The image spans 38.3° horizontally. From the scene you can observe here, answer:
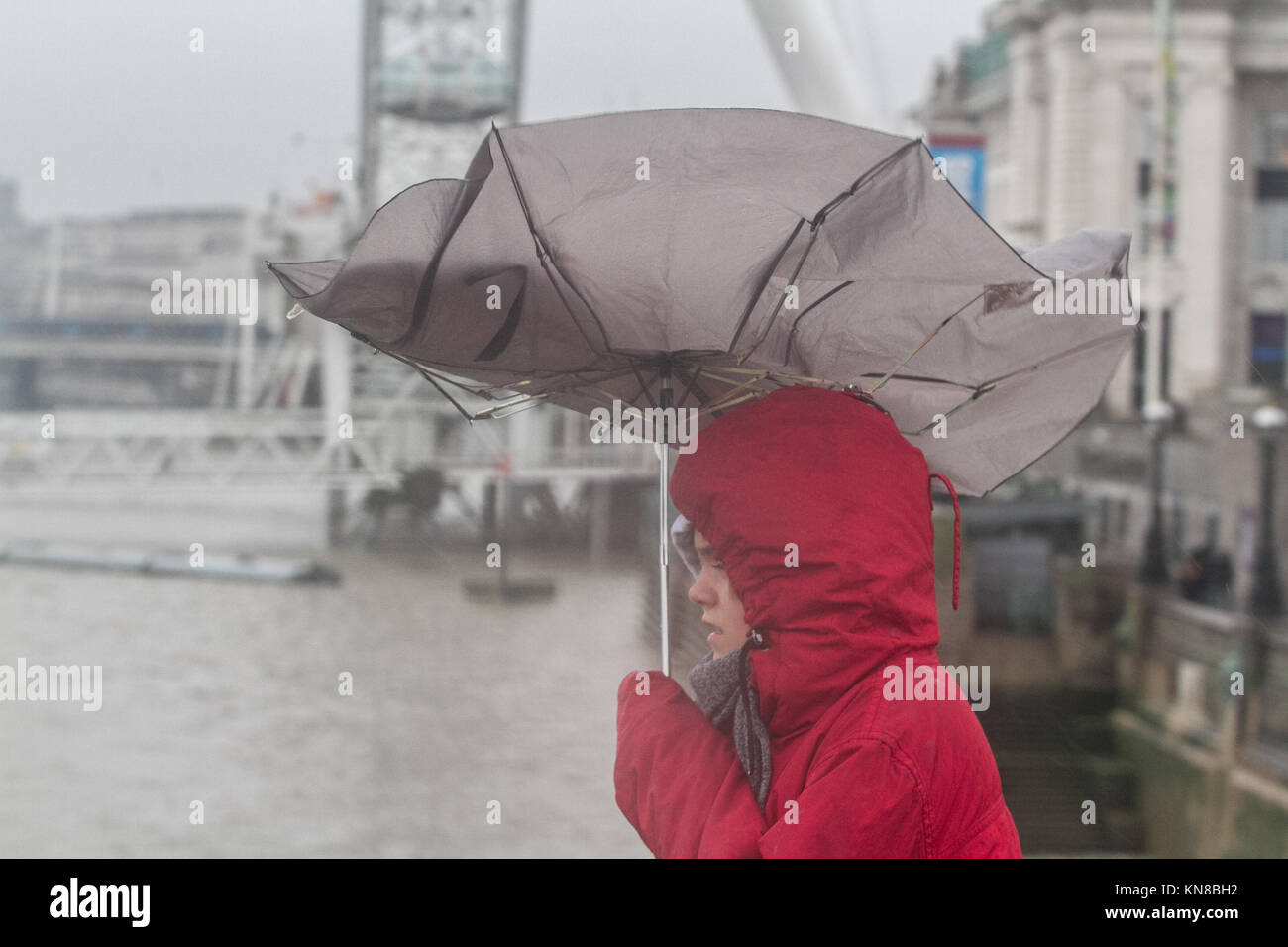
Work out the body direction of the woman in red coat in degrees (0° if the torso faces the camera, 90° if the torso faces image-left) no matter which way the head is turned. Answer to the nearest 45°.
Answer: approximately 90°

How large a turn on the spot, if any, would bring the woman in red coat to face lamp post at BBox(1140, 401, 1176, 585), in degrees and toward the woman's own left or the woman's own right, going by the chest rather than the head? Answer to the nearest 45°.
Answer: approximately 90° to the woman's own right

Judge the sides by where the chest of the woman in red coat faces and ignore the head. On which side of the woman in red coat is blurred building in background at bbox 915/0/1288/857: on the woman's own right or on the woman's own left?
on the woman's own right

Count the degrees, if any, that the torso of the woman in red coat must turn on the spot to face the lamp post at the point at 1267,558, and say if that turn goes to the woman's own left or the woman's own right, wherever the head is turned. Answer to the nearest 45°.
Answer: approximately 90° to the woman's own right
